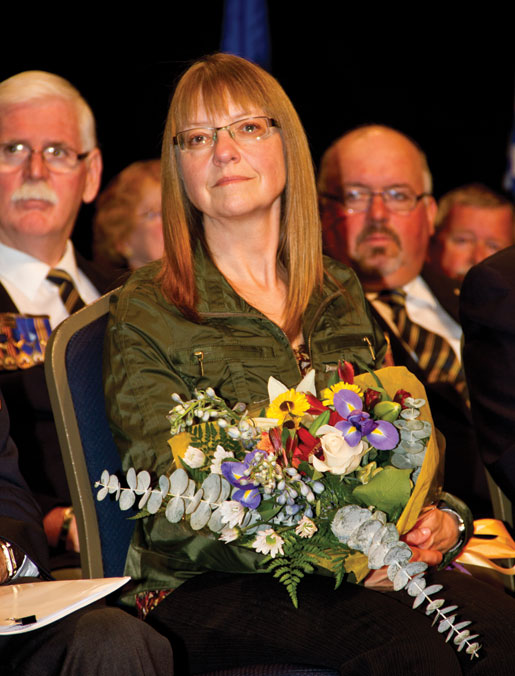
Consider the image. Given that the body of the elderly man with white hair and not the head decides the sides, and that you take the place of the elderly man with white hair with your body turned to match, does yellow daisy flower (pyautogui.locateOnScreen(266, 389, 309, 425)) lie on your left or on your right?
on your left

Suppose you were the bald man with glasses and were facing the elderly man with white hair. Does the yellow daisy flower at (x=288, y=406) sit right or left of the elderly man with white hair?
left

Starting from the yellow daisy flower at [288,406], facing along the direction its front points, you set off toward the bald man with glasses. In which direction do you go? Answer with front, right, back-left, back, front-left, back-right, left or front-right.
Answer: back

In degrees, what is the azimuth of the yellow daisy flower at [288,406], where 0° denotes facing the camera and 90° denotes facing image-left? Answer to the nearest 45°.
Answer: approximately 0°

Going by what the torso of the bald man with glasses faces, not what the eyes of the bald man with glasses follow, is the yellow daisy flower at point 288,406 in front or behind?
in front

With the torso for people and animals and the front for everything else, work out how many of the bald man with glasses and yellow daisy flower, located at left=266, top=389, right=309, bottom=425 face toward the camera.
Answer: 2
